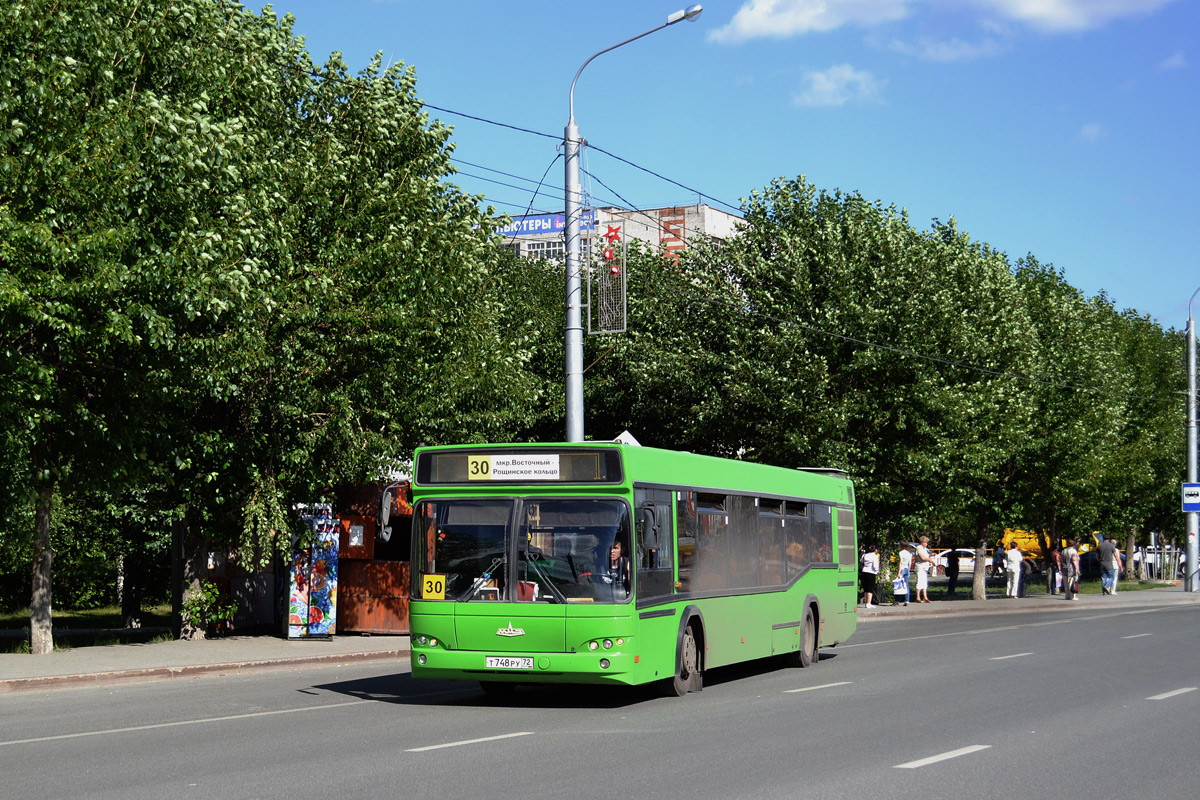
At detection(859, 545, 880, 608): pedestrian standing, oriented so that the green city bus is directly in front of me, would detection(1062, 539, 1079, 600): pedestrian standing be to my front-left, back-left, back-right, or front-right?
back-left
